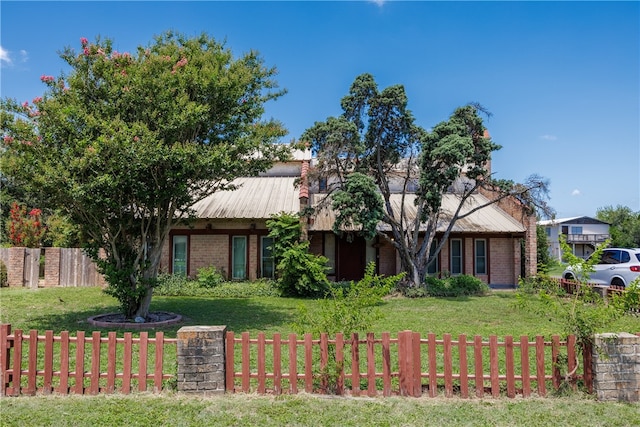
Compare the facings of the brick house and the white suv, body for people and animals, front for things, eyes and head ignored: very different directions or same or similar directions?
very different directions

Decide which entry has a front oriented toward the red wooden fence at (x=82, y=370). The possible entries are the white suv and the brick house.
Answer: the brick house

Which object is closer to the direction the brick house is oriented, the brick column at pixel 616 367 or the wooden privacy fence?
the brick column

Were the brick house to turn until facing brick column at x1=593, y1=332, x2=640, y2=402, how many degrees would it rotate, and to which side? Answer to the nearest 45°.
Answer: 0° — it already faces it

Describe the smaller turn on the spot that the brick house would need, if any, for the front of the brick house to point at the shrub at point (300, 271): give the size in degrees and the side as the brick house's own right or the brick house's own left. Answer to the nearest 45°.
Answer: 0° — it already faces it

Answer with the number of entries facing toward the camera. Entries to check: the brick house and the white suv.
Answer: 1

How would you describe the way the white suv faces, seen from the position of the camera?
facing away from the viewer and to the left of the viewer

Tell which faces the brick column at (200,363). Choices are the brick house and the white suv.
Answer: the brick house

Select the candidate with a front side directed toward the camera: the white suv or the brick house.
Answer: the brick house

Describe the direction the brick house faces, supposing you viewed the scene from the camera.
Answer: facing the viewer

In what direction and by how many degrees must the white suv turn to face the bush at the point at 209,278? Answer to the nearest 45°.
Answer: approximately 45° to its left
